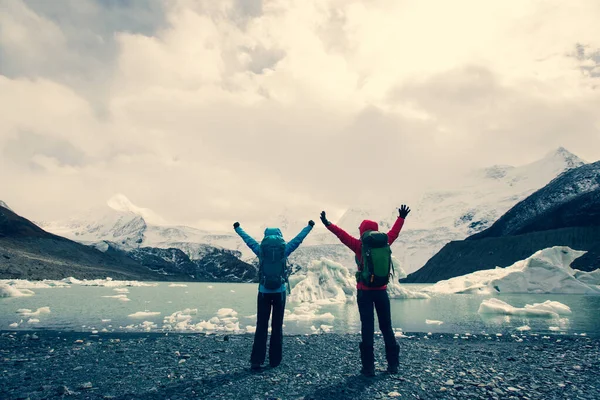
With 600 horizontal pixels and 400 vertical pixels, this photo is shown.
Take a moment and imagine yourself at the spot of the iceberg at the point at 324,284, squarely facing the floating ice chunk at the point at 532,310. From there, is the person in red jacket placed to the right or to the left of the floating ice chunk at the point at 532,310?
right

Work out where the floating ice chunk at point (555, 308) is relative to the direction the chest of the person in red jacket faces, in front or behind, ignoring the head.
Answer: in front

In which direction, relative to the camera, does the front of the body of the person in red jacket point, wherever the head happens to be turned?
away from the camera

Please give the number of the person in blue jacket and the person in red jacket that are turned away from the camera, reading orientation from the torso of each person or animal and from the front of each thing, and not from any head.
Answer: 2

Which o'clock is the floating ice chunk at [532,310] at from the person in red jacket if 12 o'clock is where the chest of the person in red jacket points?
The floating ice chunk is roughly at 1 o'clock from the person in red jacket.

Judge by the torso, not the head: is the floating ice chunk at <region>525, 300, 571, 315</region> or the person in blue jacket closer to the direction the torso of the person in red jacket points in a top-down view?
the floating ice chunk

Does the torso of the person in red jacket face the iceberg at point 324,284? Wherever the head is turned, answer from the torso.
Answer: yes

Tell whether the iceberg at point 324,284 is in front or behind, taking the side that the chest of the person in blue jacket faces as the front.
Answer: in front

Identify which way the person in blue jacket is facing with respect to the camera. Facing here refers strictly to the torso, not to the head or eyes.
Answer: away from the camera

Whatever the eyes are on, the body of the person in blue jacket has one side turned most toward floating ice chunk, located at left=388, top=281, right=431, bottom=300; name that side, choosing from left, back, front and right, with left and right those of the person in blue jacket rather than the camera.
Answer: front

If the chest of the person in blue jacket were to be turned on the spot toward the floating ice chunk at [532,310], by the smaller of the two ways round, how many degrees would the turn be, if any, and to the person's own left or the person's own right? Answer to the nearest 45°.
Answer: approximately 45° to the person's own right

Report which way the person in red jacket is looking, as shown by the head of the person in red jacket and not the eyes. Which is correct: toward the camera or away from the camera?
away from the camera
